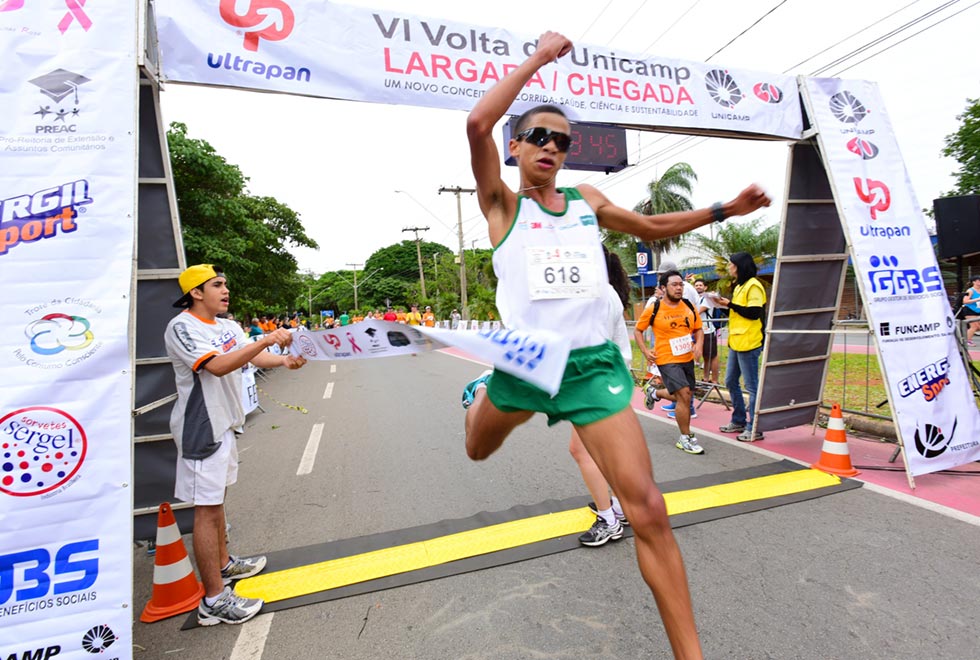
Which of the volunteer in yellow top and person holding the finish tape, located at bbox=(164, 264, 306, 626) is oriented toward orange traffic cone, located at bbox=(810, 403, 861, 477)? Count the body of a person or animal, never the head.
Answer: the person holding the finish tape

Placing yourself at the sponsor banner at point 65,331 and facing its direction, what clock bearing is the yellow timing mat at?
The yellow timing mat is roughly at 9 o'clock from the sponsor banner.

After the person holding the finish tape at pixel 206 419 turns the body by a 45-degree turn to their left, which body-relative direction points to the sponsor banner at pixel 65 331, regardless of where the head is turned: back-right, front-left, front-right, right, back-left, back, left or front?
back

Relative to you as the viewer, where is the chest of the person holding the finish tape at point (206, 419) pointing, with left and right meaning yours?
facing to the right of the viewer

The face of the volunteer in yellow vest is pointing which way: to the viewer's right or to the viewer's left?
to the viewer's left

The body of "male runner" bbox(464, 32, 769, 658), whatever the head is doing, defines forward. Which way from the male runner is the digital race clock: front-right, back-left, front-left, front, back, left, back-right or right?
back

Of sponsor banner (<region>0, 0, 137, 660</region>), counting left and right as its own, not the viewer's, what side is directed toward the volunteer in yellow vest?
left

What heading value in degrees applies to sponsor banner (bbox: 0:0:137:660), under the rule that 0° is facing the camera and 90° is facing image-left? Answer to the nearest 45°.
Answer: approximately 0°

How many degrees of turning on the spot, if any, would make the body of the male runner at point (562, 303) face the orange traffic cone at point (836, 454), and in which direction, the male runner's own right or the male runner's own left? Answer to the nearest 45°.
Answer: approximately 135° to the male runner's own left

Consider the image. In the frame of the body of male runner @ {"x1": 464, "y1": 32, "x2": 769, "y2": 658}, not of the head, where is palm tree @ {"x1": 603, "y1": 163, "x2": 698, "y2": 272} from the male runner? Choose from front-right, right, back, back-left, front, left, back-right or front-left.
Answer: back
